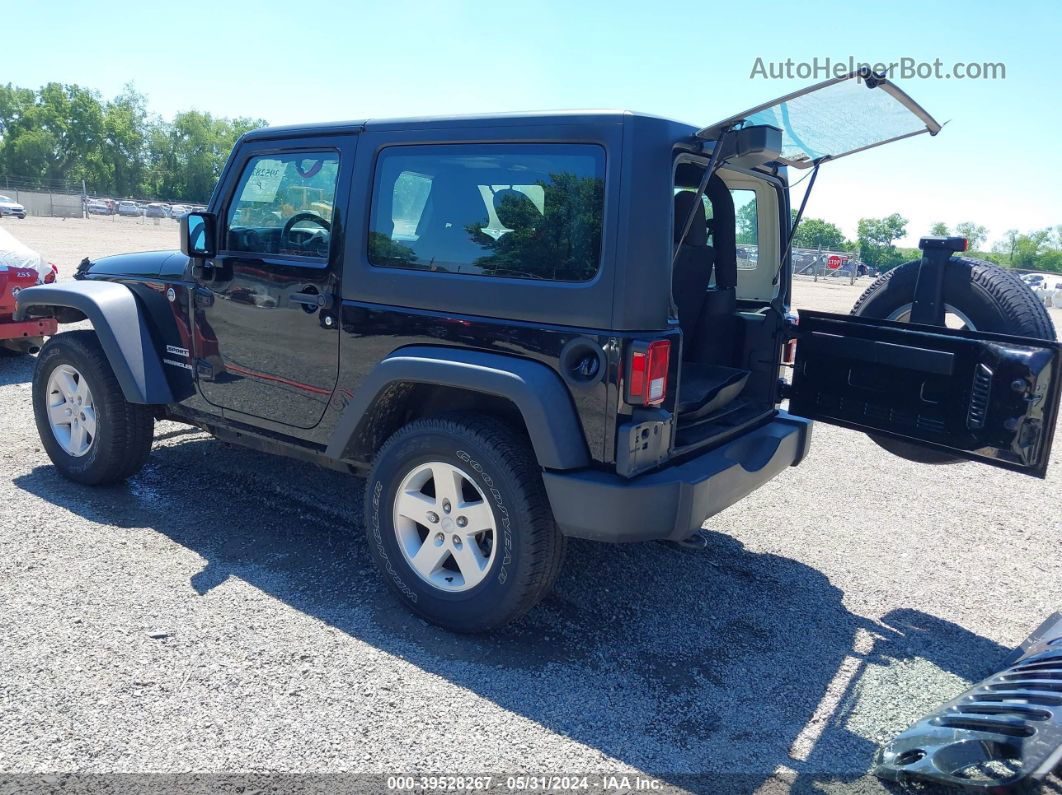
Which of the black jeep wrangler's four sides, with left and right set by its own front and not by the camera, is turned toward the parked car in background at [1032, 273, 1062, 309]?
right

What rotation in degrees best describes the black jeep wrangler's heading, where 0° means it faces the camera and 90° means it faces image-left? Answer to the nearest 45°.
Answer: approximately 135°

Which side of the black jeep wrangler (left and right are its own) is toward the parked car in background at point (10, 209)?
front
